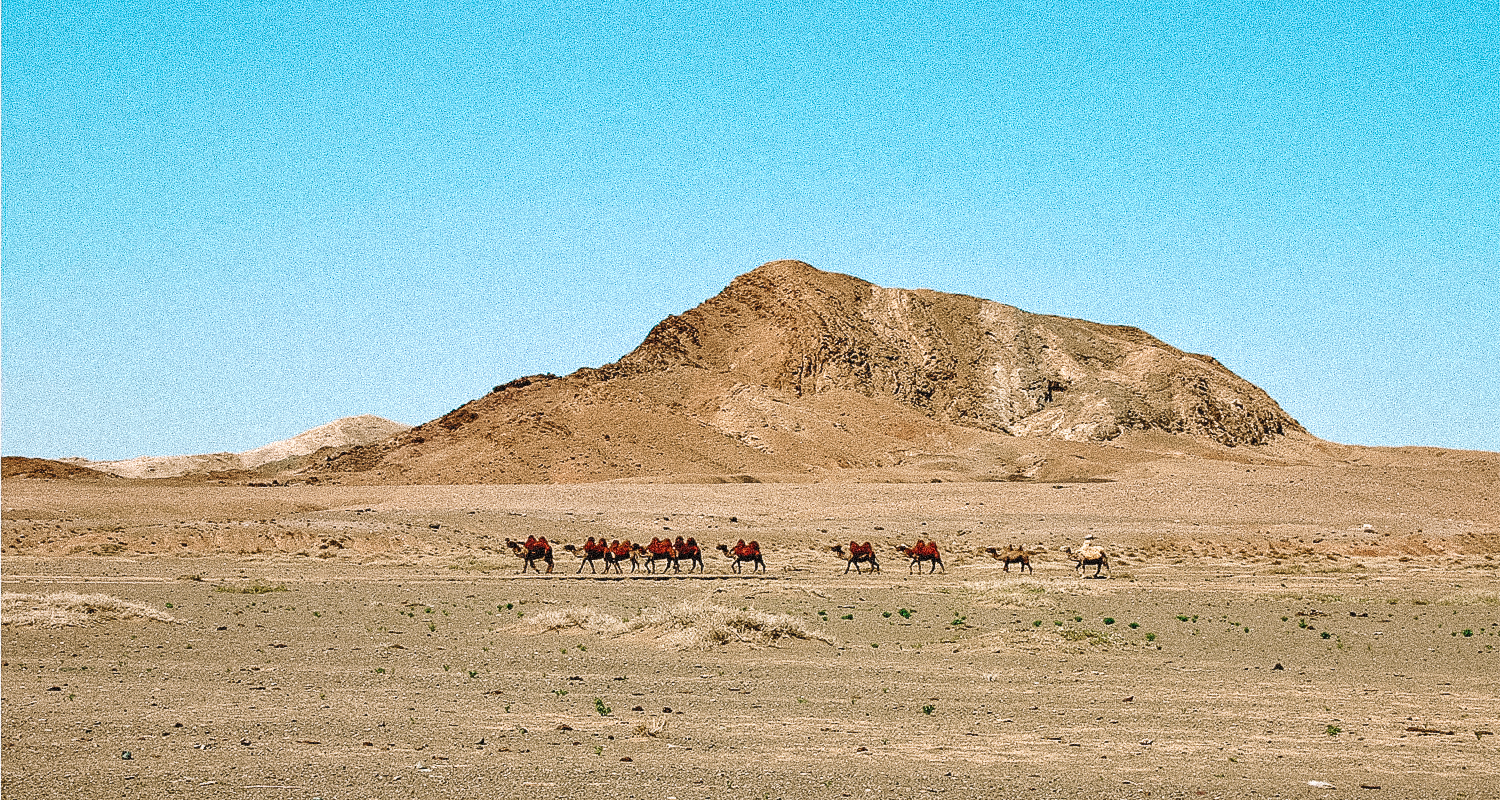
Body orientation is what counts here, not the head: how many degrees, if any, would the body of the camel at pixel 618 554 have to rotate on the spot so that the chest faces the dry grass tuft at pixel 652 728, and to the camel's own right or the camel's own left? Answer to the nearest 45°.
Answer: approximately 90° to the camel's own left

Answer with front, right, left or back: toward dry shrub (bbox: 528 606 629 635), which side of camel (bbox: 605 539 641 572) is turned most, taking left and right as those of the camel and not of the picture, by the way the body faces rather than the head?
left

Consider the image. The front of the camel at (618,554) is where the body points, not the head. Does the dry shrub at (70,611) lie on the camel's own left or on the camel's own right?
on the camel's own left

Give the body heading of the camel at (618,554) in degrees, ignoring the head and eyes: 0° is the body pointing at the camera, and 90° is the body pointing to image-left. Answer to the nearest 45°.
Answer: approximately 90°

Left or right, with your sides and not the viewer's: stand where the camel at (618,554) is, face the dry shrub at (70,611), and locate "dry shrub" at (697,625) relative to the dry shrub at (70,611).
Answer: left

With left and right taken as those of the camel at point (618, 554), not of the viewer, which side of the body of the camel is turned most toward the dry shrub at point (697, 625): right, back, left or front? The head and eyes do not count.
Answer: left

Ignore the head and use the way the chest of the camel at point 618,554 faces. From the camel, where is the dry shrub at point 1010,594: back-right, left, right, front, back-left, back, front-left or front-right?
back-left
